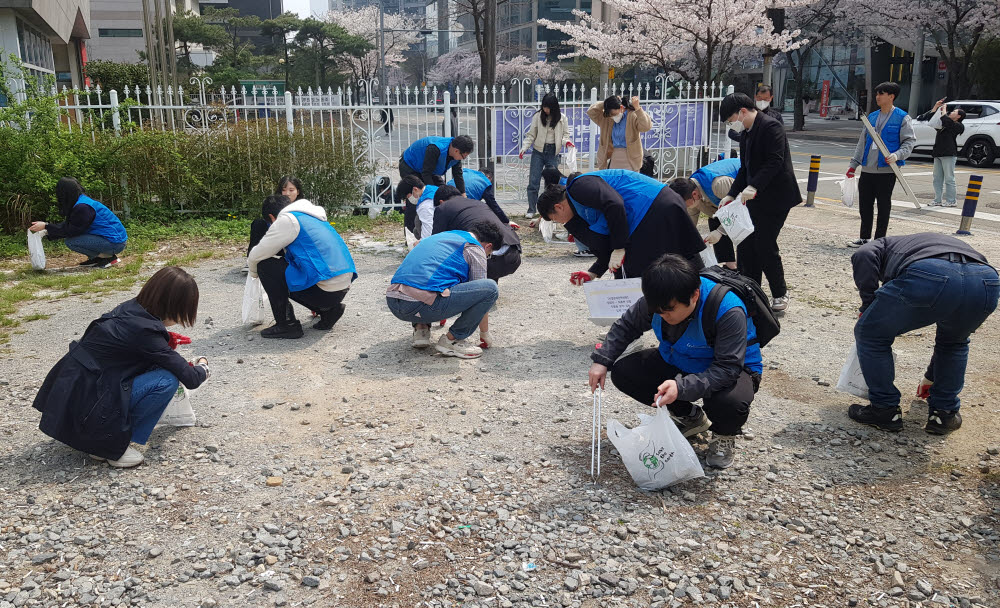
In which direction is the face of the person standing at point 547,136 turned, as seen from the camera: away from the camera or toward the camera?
toward the camera

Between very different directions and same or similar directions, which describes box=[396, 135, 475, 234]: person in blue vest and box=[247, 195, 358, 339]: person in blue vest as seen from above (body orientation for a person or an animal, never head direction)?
very different directions

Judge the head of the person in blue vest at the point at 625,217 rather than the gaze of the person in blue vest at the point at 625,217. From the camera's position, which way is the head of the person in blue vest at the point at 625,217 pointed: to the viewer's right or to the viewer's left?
to the viewer's left

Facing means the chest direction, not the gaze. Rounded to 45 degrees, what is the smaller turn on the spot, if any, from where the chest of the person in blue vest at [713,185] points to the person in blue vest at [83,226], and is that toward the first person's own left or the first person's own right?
approximately 45° to the first person's own right

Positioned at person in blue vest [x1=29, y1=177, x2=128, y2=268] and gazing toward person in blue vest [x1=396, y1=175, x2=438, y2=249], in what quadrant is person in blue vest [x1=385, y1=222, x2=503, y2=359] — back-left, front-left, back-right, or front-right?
front-right

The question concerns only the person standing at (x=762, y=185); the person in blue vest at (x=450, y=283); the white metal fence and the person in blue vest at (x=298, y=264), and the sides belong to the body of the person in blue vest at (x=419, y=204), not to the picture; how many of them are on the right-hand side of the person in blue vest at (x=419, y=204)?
1

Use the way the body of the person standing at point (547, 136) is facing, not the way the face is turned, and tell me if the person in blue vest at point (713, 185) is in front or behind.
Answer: in front

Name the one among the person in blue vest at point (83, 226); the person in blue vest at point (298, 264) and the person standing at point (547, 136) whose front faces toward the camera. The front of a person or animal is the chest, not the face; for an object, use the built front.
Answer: the person standing

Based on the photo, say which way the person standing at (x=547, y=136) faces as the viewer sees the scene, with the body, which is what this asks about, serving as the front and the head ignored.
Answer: toward the camera

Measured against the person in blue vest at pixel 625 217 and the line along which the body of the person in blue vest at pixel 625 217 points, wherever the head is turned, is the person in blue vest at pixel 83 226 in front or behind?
in front

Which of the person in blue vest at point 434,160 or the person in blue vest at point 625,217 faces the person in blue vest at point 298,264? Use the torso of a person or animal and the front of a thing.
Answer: the person in blue vest at point 625,217

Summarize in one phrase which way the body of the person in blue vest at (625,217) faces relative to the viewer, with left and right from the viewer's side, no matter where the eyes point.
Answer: facing to the left of the viewer

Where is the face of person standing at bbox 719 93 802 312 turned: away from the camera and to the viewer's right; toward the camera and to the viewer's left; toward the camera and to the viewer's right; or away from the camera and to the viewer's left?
toward the camera and to the viewer's left

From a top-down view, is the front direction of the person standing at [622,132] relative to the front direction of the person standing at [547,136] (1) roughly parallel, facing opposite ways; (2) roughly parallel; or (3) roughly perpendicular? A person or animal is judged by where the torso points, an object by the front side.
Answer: roughly parallel

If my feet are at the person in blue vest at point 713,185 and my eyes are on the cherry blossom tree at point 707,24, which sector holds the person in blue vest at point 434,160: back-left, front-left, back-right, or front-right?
front-left

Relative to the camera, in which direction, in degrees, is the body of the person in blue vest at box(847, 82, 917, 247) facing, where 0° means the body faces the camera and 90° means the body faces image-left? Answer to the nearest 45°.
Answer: approximately 45°

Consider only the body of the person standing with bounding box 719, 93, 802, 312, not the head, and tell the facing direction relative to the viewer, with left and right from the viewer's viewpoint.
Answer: facing the viewer and to the left of the viewer

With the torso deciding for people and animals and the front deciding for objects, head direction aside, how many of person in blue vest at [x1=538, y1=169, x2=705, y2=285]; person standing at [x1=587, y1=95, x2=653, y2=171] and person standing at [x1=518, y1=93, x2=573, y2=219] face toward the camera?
2

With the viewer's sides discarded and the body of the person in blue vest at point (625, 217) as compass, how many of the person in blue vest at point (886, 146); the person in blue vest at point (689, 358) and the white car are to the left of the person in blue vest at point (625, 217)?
1

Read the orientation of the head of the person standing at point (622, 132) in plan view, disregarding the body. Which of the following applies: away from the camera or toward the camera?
toward the camera
